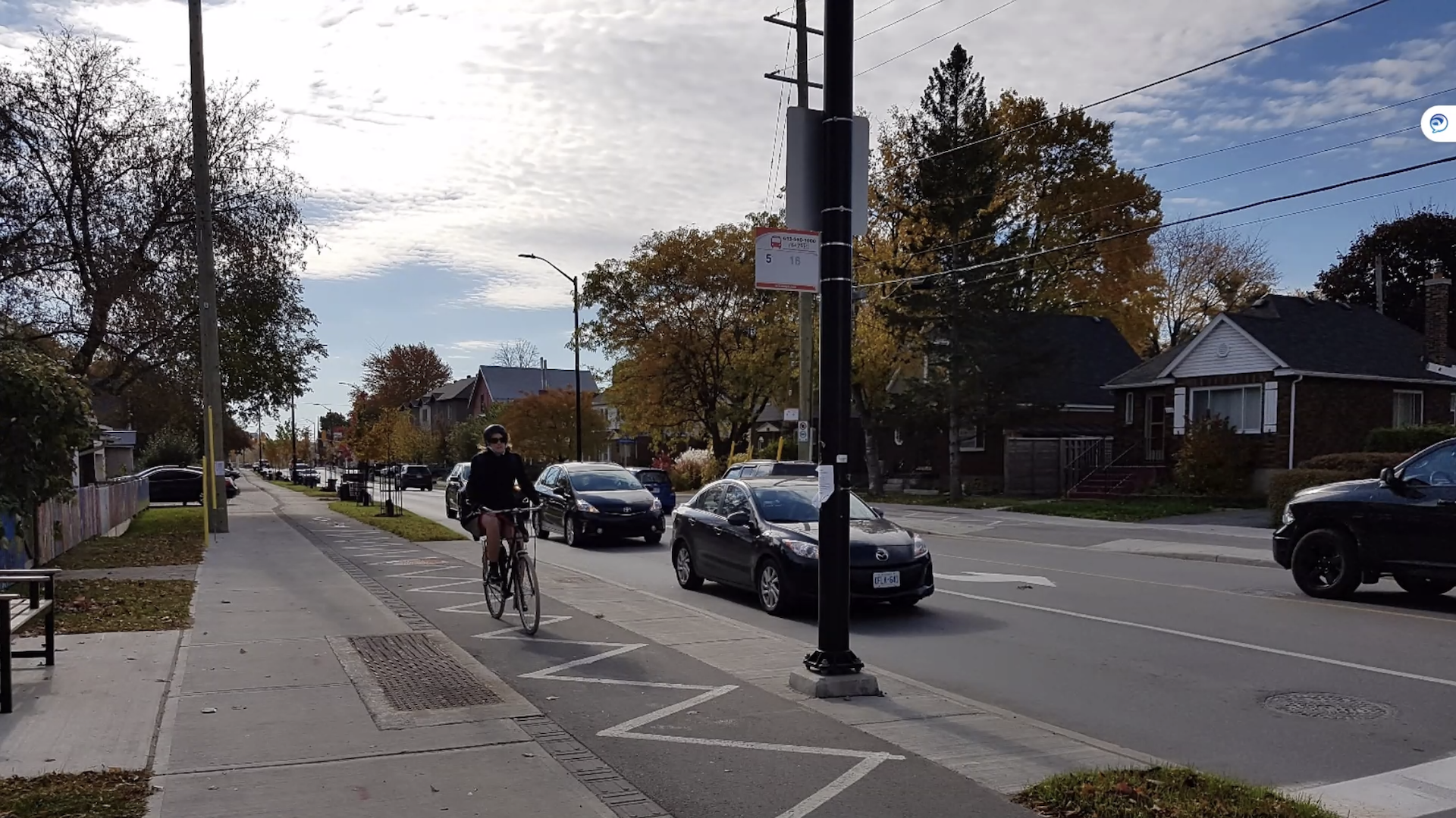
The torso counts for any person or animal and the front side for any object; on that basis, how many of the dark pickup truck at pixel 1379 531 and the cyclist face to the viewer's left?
1

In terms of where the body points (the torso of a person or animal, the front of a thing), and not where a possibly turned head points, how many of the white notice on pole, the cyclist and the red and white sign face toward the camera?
3

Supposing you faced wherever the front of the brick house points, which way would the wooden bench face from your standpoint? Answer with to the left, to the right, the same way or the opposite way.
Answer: the opposite way

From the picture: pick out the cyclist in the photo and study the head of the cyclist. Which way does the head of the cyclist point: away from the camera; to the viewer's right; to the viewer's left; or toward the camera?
toward the camera

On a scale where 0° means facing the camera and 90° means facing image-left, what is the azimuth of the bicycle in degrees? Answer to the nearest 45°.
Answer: approximately 315°

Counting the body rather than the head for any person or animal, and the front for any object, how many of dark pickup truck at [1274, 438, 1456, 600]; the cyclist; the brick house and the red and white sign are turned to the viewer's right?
0

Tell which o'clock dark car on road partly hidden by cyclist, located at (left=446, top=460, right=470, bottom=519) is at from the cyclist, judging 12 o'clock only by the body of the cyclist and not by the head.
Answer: The dark car on road partly hidden by cyclist is roughly at 6 o'clock from the cyclist.

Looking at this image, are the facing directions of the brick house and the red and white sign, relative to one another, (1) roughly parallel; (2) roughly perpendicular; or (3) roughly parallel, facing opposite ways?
roughly perpendicular

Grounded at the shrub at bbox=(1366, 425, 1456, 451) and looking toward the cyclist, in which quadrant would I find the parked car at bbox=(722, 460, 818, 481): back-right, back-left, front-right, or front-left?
front-right

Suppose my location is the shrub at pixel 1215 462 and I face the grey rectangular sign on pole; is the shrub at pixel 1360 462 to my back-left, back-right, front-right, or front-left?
front-left

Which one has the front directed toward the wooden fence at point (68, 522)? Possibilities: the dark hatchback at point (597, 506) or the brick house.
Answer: the brick house

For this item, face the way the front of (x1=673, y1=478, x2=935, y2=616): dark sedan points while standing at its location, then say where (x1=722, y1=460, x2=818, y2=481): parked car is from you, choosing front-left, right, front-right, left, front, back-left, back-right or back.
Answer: back-left

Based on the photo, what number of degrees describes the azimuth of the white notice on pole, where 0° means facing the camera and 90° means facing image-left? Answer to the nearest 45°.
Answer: approximately 0°

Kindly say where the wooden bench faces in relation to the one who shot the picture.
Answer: facing to the right of the viewer

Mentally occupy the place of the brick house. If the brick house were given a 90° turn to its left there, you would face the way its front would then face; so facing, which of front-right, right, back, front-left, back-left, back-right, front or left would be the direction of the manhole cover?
front-right

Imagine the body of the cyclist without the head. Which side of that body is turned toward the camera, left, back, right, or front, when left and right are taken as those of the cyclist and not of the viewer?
front

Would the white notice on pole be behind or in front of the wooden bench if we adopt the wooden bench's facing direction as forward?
in front
